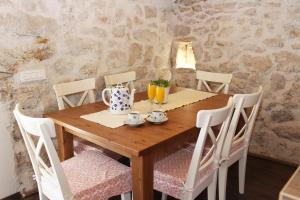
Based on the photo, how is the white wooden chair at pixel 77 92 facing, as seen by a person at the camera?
facing the viewer and to the right of the viewer

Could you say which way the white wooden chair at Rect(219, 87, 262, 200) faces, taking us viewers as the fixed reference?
facing away from the viewer and to the left of the viewer

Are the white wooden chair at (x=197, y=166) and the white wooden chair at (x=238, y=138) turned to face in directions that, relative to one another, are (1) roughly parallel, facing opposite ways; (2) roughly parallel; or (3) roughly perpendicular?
roughly parallel

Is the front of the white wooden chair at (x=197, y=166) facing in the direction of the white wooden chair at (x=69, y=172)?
no

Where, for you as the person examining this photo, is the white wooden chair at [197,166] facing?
facing away from the viewer and to the left of the viewer

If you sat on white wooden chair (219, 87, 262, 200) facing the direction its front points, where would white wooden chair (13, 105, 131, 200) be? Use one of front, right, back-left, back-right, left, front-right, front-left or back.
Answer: left

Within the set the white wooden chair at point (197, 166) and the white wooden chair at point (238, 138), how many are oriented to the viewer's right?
0

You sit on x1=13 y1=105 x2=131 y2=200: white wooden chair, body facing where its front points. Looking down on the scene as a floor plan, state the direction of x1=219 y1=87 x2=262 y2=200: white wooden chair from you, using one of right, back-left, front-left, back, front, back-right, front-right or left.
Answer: front-right

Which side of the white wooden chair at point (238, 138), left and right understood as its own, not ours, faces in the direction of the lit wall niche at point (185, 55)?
front

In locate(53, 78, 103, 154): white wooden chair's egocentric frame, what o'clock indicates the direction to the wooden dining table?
The wooden dining table is roughly at 11 o'clock from the white wooden chair.

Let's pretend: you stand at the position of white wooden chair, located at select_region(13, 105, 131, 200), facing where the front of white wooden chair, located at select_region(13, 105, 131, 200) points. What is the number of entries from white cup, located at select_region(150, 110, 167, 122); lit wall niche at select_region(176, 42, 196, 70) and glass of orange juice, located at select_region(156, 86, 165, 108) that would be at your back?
0

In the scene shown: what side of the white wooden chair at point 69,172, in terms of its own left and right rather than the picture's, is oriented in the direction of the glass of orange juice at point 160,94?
front
